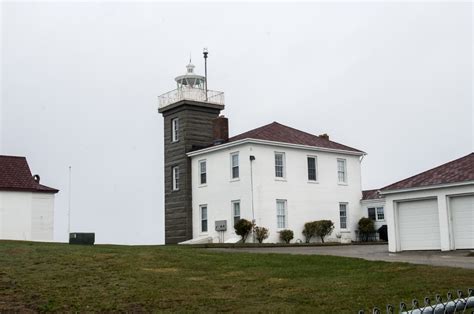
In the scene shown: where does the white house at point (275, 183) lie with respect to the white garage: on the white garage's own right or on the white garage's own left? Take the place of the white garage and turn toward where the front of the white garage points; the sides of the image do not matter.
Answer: on the white garage's own right

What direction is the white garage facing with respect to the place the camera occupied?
facing the viewer and to the left of the viewer

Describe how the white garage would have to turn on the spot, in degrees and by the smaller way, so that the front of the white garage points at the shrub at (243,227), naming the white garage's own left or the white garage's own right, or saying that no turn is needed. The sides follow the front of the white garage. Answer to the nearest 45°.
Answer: approximately 90° to the white garage's own right

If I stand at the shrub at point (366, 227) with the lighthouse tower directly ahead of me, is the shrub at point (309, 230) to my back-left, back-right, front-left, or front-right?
front-left

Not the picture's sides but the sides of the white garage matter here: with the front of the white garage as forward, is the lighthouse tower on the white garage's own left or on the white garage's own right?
on the white garage's own right

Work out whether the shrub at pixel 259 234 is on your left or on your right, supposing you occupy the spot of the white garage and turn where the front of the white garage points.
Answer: on your right

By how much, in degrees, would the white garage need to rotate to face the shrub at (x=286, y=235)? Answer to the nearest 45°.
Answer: approximately 90° to its right

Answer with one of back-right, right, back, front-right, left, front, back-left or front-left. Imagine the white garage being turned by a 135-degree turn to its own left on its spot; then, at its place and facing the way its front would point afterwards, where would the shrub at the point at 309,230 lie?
back-left

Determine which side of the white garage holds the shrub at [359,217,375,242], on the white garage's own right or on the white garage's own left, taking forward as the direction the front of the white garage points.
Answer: on the white garage's own right
